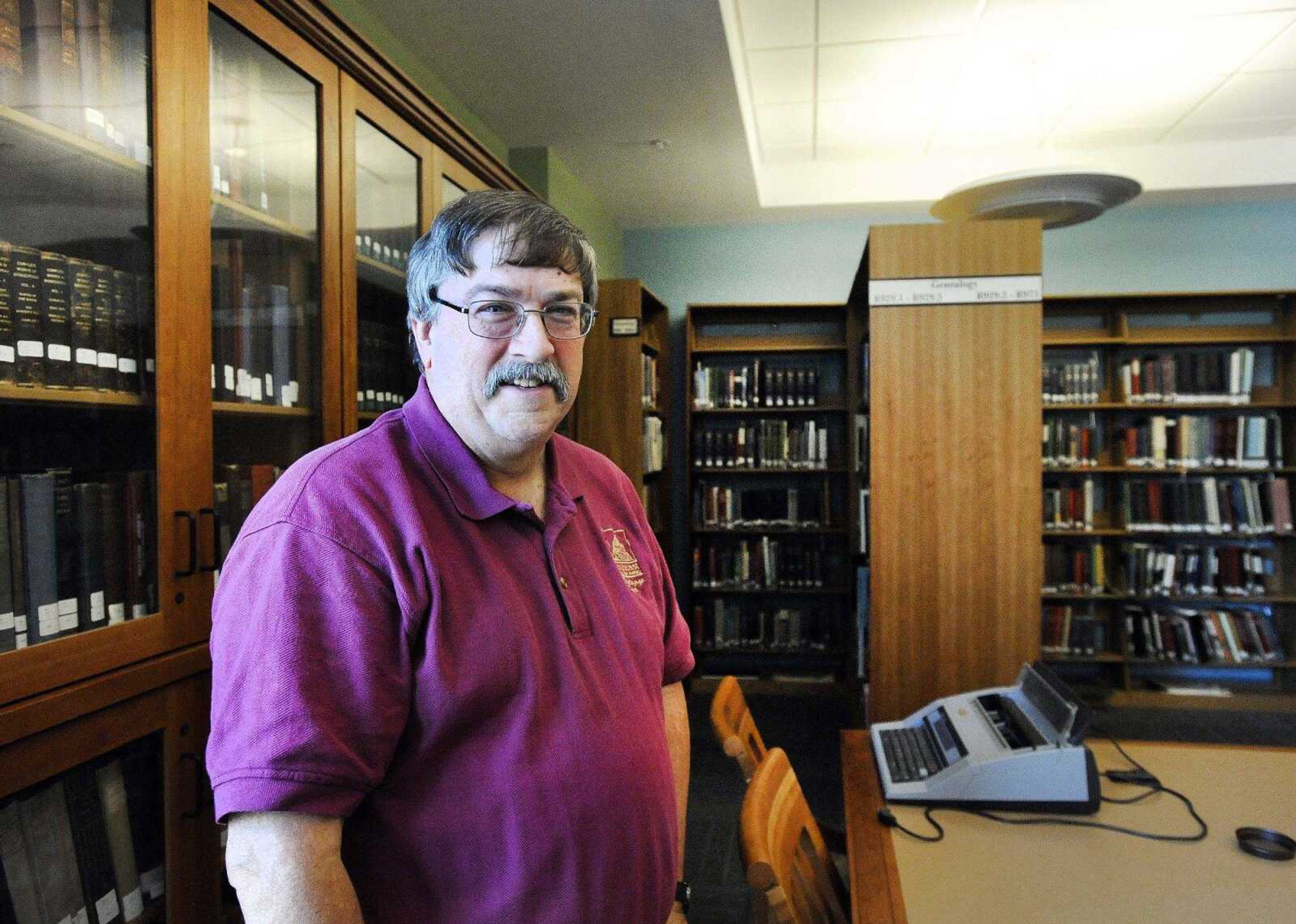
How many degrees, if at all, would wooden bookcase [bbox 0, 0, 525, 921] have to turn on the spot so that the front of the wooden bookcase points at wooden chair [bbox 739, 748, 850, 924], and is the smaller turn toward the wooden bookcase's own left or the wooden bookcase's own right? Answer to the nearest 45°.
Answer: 0° — it already faces it

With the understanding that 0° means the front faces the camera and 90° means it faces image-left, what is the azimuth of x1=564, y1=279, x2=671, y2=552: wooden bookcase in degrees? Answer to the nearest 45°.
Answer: approximately 270°

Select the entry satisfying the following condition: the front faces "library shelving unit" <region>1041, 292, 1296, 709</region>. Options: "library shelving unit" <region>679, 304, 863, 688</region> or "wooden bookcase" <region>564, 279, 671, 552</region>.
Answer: the wooden bookcase

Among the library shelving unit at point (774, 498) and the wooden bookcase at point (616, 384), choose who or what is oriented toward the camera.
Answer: the library shelving unit

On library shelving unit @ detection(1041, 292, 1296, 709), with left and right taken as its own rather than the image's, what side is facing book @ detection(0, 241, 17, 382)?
front

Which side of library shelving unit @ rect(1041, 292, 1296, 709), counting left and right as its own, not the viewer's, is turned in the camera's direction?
front

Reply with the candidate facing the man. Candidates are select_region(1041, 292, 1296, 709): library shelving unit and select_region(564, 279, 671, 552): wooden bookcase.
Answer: the library shelving unit

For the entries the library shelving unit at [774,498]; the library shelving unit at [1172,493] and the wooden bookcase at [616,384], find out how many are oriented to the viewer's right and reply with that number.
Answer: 1

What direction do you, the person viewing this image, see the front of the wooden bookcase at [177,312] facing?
facing the viewer and to the right of the viewer

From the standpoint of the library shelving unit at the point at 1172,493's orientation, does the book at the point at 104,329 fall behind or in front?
in front

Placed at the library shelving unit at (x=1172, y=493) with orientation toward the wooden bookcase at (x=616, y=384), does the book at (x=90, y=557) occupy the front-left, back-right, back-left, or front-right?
front-left

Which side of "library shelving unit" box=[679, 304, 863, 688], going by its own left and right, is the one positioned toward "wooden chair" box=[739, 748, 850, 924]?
front

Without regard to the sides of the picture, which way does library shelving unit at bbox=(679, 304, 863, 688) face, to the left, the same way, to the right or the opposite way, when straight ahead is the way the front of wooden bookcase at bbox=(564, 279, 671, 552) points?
to the right

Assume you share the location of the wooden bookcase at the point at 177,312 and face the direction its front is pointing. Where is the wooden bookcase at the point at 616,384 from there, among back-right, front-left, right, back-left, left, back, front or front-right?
left

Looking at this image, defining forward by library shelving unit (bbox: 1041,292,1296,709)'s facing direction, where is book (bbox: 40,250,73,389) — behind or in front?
in front

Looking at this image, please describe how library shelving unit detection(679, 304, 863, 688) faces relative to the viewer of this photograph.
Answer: facing the viewer

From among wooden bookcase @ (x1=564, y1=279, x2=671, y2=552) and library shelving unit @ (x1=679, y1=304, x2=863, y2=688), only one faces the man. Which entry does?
the library shelving unit
